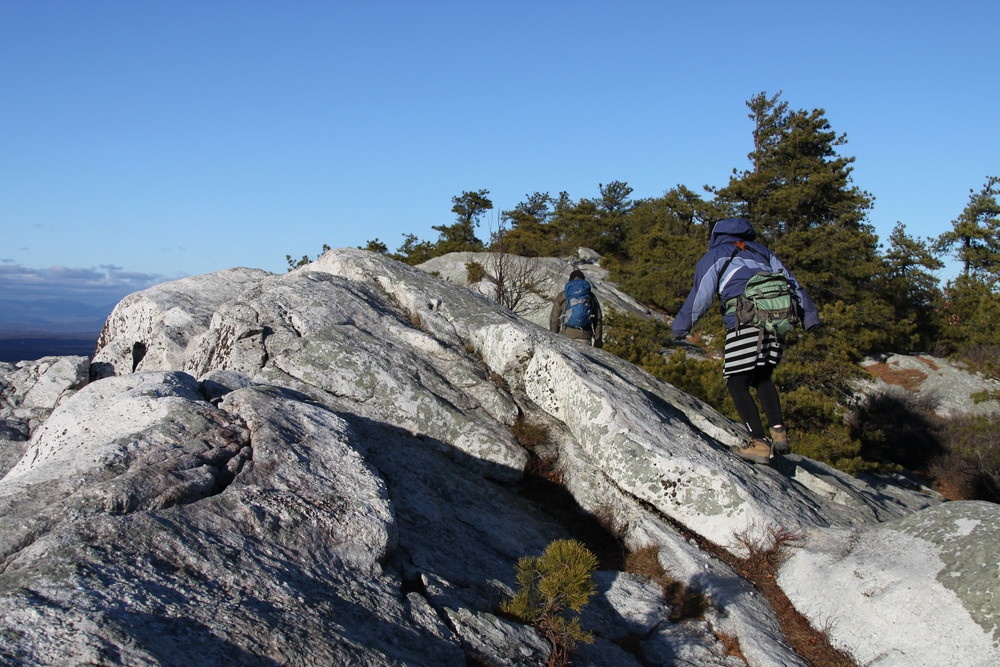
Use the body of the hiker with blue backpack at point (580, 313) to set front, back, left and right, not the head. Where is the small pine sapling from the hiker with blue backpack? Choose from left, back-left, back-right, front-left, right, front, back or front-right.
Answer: back

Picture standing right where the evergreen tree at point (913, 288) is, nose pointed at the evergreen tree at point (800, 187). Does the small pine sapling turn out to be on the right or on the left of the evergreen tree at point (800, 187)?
left

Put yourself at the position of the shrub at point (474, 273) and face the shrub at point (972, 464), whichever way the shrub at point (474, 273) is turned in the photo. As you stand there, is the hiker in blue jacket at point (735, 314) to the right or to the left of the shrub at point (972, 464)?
right

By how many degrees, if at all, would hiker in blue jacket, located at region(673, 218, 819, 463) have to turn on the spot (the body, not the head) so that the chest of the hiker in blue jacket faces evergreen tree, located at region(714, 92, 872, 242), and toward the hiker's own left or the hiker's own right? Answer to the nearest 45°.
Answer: approximately 45° to the hiker's own right

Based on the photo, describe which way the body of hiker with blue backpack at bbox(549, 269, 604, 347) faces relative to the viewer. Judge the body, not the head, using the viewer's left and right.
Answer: facing away from the viewer

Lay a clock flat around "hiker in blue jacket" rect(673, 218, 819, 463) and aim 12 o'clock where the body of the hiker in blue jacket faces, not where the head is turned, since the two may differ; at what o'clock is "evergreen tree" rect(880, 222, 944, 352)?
The evergreen tree is roughly at 2 o'clock from the hiker in blue jacket.

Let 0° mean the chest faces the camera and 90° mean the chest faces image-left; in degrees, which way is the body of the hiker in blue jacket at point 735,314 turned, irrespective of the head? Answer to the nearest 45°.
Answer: approximately 135°
